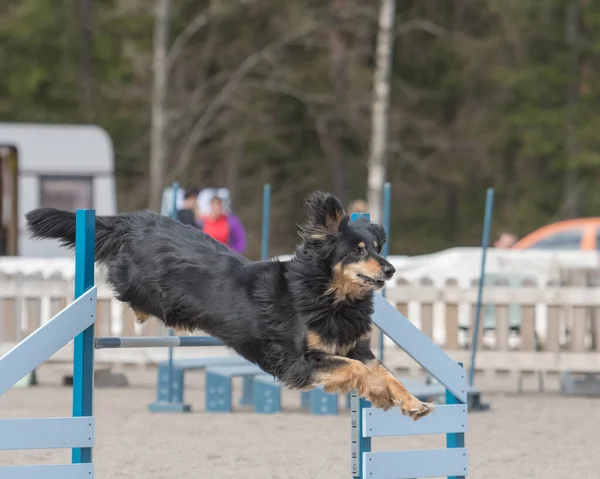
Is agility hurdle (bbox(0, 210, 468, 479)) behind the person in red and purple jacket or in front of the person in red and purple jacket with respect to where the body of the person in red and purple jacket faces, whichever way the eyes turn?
in front

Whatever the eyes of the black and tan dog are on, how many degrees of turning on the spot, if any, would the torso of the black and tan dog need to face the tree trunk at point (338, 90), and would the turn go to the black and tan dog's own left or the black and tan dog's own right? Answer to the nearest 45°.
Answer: approximately 90° to the black and tan dog's own left

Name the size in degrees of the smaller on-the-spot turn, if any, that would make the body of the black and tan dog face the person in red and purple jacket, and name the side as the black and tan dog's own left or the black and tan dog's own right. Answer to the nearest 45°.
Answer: approximately 90° to the black and tan dog's own left

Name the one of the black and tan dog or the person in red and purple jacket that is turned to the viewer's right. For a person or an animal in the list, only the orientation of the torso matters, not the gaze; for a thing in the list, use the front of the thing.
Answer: the black and tan dog

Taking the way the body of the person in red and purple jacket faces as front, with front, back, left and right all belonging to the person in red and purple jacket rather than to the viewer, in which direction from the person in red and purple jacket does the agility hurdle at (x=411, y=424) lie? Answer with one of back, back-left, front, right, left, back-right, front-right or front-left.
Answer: front-left

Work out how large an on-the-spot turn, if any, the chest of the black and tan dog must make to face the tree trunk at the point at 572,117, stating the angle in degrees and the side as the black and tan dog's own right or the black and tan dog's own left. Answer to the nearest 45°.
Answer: approximately 90° to the black and tan dog's own left

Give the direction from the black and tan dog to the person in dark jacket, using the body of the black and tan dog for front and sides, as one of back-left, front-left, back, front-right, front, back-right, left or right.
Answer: left

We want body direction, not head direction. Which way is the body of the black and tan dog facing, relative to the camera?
to the viewer's right

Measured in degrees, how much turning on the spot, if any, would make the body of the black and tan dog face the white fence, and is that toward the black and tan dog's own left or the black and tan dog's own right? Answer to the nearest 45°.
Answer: approximately 90° to the black and tan dog's own left

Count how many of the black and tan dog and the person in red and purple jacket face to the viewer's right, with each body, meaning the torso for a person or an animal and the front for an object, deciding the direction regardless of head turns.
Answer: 1

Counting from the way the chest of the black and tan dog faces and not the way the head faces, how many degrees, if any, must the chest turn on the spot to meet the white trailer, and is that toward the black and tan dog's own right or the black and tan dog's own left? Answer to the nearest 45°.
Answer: approximately 90° to the black and tan dog's own left

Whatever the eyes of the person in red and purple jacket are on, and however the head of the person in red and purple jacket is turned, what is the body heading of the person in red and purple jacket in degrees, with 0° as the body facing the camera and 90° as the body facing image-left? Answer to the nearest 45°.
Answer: approximately 45°
